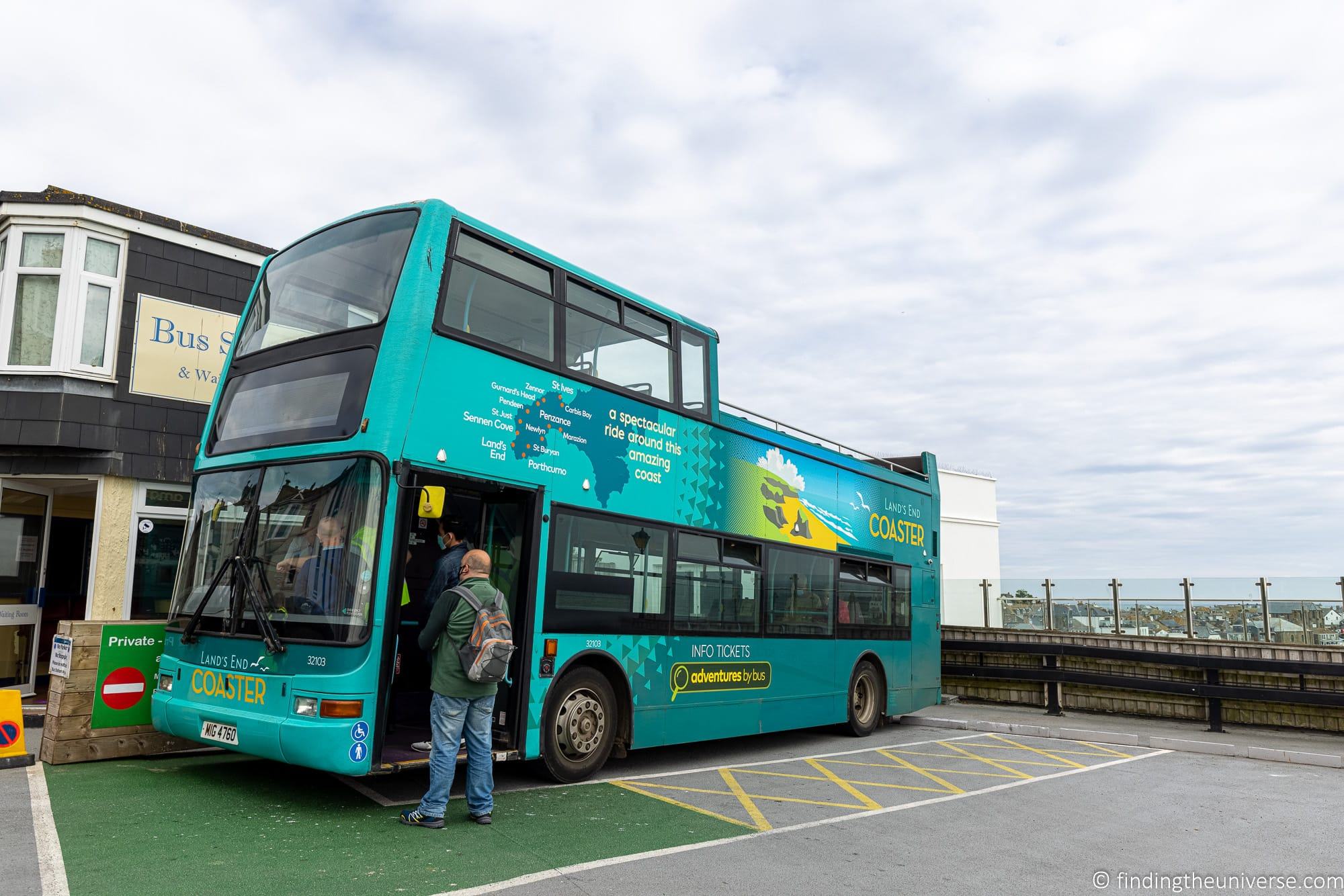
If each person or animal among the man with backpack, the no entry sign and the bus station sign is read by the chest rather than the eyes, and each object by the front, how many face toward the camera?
2

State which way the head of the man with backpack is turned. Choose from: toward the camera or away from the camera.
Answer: away from the camera

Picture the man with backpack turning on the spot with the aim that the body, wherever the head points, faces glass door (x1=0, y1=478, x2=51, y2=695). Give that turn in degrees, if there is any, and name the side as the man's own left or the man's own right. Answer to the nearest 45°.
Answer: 0° — they already face it

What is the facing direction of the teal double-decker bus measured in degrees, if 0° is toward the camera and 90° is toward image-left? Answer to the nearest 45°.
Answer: approximately 45°

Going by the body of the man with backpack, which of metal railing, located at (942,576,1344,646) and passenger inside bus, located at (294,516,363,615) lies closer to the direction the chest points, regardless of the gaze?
the passenger inside bus

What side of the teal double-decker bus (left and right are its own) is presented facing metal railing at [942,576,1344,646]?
back

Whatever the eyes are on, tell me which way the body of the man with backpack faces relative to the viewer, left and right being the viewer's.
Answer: facing away from the viewer and to the left of the viewer

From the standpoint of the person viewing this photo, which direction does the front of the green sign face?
facing the viewer

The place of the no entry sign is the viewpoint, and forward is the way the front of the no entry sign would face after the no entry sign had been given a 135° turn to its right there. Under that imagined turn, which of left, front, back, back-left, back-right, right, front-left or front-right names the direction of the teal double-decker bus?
back

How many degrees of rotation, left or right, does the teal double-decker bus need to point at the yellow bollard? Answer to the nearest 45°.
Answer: approximately 45° to its right

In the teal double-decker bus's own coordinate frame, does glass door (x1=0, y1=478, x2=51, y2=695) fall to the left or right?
on its right

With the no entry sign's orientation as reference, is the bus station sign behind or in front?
behind

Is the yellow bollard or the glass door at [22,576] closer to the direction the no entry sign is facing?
the yellow bollard
